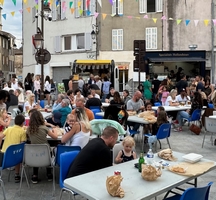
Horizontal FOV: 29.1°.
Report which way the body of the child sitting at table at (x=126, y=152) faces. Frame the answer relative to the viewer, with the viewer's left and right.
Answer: facing the viewer

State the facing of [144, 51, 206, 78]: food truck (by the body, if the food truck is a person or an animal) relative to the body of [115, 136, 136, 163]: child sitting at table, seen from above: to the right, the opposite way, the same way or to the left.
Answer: the same way

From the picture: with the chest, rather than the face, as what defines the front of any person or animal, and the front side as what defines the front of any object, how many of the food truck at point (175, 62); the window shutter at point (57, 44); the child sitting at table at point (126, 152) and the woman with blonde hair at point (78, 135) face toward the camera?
3

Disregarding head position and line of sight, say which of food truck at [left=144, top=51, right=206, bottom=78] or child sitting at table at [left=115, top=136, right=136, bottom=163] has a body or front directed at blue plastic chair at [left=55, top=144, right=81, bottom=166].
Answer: the food truck

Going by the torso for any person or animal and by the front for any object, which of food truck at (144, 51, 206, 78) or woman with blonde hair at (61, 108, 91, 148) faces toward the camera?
the food truck

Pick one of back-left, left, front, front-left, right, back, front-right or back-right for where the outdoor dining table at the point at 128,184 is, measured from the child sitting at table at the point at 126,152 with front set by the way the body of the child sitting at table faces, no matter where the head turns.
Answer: front

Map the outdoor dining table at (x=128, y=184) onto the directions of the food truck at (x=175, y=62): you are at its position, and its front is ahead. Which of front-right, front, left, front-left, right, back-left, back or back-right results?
front

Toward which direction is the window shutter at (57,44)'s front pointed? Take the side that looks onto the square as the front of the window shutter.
toward the camera

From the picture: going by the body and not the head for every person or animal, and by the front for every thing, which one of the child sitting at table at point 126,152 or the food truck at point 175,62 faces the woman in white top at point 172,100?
the food truck

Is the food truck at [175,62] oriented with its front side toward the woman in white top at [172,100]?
yes

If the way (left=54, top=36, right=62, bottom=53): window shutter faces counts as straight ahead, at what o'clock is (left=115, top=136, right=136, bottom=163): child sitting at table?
The child sitting at table is roughly at 12 o'clock from the window shutter.

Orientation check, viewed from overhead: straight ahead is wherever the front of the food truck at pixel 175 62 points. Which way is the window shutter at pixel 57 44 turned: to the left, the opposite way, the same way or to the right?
the same way

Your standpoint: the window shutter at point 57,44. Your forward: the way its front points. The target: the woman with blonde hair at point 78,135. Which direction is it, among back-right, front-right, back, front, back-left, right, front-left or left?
front
